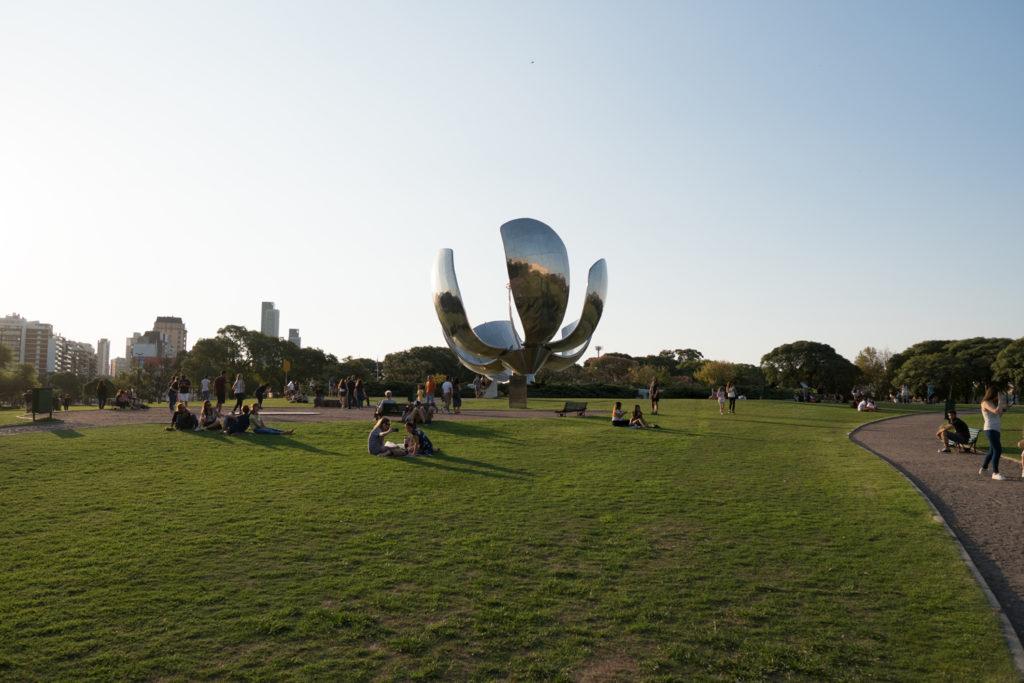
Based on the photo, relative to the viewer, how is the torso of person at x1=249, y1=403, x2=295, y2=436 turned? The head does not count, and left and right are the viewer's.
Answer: facing to the right of the viewer

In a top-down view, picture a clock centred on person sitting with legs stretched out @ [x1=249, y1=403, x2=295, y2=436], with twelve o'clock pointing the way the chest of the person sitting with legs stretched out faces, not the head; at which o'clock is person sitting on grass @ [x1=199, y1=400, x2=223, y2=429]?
The person sitting on grass is roughly at 7 o'clock from the person sitting with legs stretched out.

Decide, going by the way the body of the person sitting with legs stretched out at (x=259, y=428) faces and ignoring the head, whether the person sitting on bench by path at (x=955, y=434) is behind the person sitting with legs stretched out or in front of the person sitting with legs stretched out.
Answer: in front

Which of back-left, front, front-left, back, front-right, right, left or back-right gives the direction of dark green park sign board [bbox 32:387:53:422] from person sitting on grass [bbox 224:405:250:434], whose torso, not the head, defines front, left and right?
front-right

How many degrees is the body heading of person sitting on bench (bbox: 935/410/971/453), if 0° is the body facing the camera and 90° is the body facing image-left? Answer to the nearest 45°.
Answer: approximately 45°

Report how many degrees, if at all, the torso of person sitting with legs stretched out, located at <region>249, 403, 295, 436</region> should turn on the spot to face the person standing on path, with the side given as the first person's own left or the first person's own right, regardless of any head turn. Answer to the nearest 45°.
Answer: approximately 45° to the first person's own right

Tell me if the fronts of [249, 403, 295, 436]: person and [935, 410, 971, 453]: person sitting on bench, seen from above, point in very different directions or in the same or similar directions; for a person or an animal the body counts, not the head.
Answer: very different directions
